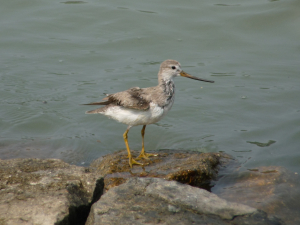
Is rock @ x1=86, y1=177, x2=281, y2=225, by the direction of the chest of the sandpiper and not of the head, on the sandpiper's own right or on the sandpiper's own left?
on the sandpiper's own right

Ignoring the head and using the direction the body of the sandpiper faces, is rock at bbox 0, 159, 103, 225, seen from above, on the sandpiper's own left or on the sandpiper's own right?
on the sandpiper's own right

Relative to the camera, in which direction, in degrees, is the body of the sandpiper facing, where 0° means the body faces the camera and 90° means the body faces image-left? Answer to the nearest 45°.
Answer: approximately 270°

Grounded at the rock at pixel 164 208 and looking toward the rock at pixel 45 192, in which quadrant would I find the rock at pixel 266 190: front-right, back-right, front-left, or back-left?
back-right
